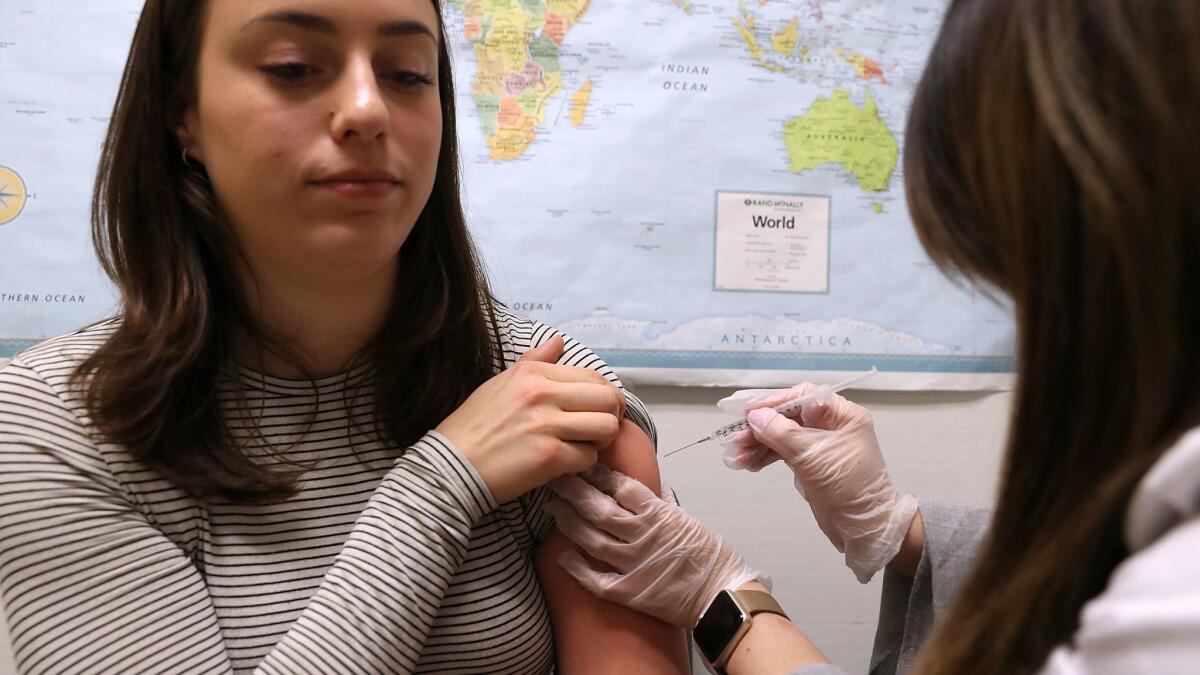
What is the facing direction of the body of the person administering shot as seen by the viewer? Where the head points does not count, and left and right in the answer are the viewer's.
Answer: facing away from the viewer and to the left of the viewer
